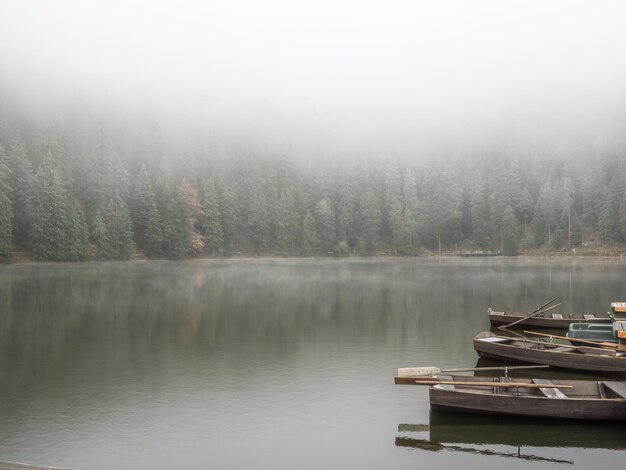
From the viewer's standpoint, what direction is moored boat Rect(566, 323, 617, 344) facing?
to the viewer's left

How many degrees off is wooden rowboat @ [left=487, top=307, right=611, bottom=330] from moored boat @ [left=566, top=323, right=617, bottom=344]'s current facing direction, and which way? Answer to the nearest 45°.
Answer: approximately 90° to its right

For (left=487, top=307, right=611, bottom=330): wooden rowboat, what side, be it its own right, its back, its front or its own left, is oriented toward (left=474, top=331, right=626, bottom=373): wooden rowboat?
left

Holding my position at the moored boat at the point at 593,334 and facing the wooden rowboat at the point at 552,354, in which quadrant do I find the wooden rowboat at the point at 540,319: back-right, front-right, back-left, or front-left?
back-right

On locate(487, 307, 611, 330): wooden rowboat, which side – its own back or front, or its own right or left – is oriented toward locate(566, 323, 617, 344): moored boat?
left

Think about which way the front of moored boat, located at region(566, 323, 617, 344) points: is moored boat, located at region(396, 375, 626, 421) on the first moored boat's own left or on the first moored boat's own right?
on the first moored boat's own left

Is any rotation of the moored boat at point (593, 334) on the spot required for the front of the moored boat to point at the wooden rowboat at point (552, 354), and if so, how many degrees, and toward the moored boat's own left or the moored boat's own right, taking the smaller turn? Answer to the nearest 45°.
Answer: approximately 90° to the moored boat's own left

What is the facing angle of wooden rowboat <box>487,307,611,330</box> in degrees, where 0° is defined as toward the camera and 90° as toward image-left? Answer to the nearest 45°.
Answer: approximately 90°

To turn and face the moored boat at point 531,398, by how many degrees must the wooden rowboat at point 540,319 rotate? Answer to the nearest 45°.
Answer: approximately 90° to its left

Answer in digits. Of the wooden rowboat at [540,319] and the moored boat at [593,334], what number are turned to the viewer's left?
2

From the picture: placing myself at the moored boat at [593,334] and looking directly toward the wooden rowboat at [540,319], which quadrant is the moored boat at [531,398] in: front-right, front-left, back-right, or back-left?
back-left
